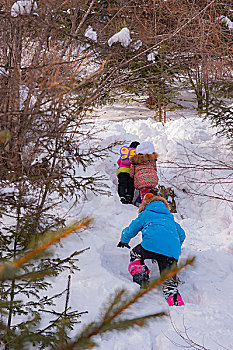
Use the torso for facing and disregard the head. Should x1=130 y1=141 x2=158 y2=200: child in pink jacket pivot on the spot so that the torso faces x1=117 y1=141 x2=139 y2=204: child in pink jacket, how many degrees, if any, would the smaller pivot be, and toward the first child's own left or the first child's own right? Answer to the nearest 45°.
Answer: approximately 45° to the first child's own left

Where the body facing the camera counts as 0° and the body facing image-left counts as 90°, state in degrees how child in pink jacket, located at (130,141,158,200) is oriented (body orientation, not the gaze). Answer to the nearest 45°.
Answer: approximately 180°

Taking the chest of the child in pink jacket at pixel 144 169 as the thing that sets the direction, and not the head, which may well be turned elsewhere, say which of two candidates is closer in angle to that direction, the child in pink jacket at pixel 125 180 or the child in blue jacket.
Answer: the child in pink jacket

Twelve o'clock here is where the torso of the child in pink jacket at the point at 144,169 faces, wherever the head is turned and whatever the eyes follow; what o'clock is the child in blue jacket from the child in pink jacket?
The child in blue jacket is roughly at 6 o'clock from the child in pink jacket.

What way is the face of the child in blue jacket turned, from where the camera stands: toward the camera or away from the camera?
away from the camera
